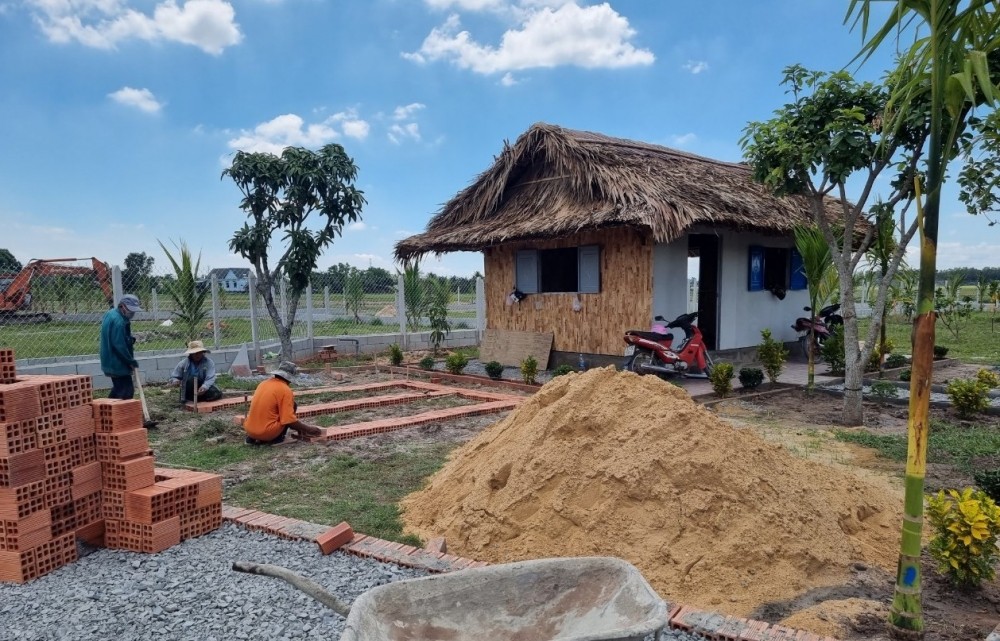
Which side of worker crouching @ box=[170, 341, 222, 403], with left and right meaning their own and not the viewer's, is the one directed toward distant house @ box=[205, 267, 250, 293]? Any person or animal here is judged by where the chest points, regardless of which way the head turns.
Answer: back

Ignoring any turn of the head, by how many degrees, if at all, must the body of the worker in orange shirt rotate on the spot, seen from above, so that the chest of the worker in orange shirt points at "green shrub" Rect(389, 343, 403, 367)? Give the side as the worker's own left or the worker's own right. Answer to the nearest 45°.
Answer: approximately 45° to the worker's own left

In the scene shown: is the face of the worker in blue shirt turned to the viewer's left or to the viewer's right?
to the viewer's right

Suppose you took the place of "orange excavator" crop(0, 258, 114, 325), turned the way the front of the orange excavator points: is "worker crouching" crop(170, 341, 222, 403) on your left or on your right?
on your right

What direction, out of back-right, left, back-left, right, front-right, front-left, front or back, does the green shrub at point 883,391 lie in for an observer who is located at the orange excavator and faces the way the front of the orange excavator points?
front-right

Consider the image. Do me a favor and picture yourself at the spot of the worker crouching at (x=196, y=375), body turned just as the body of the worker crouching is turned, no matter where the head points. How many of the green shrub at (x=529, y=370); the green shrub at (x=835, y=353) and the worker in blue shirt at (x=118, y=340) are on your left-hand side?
2

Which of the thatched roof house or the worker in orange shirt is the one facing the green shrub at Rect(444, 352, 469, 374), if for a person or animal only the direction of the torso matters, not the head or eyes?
the worker in orange shirt

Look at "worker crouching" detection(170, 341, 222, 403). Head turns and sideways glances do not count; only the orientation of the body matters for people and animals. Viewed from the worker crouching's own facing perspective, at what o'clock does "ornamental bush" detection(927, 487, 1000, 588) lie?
The ornamental bush is roughly at 11 o'clock from the worker crouching.

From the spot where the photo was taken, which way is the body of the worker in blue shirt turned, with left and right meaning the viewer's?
facing to the right of the viewer

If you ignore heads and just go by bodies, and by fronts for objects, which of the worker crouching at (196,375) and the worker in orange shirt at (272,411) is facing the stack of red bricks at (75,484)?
the worker crouching

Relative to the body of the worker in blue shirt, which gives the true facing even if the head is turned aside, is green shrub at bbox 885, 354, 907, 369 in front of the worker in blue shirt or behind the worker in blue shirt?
in front

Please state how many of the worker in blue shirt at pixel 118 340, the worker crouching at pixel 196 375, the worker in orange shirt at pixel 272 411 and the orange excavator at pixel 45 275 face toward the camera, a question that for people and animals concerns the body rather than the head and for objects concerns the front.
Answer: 1

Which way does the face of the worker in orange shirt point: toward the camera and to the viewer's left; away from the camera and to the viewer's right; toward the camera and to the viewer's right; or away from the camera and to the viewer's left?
away from the camera and to the viewer's right

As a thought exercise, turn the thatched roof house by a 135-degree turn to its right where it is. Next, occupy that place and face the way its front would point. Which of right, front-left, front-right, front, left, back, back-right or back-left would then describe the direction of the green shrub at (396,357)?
front

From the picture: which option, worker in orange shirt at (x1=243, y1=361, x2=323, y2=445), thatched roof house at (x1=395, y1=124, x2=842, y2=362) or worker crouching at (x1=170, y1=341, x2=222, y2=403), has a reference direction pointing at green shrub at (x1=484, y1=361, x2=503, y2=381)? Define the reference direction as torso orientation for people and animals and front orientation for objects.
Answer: the worker in orange shirt

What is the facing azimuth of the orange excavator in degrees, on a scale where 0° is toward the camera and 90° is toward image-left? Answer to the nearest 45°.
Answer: approximately 270°

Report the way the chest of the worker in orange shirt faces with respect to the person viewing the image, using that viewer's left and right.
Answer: facing away from the viewer and to the right of the viewer

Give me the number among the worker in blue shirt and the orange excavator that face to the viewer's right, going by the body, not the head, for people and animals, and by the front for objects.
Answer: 2
